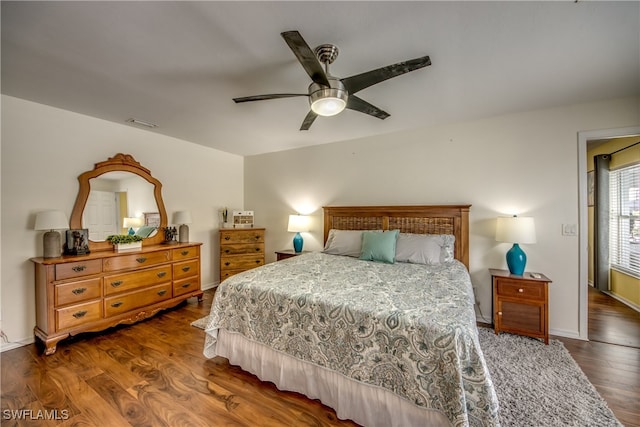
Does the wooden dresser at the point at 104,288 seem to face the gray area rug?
yes

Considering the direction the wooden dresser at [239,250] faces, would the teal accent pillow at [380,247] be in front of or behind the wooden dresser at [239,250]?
in front

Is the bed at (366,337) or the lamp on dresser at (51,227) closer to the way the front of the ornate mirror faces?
the bed

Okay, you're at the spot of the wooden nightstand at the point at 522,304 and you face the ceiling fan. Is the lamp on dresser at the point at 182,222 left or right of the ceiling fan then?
right

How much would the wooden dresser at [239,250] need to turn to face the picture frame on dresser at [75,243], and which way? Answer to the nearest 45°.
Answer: approximately 45° to its right

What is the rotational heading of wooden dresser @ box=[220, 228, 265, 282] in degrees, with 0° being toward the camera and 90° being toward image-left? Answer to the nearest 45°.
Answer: approximately 0°

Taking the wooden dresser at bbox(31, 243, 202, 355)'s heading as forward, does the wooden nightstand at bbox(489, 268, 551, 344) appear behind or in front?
in front

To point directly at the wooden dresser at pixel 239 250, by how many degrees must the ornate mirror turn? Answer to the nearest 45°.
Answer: approximately 45° to its left

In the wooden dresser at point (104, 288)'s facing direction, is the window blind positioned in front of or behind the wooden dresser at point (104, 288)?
in front

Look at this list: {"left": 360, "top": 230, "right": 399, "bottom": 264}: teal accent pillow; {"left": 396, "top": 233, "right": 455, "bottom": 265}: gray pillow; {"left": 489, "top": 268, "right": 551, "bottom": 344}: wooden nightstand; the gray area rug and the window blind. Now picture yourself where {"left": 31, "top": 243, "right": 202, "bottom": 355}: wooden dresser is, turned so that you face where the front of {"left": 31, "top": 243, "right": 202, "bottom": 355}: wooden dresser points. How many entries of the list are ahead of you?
5

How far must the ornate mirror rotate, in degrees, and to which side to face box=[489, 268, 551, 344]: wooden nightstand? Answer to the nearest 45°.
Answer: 0° — it already faces it

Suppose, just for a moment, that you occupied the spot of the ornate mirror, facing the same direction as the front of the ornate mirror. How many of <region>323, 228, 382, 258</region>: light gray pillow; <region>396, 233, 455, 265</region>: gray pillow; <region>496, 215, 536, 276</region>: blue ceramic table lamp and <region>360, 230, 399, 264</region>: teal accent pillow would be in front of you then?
4

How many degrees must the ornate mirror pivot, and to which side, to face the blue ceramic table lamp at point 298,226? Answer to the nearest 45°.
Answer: approximately 45° to its left

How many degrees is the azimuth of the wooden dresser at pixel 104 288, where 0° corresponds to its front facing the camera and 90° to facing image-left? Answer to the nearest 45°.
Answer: approximately 315°

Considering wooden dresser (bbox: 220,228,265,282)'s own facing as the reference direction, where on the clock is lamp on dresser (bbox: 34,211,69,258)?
The lamp on dresser is roughly at 2 o'clock from the wooden dresser.
